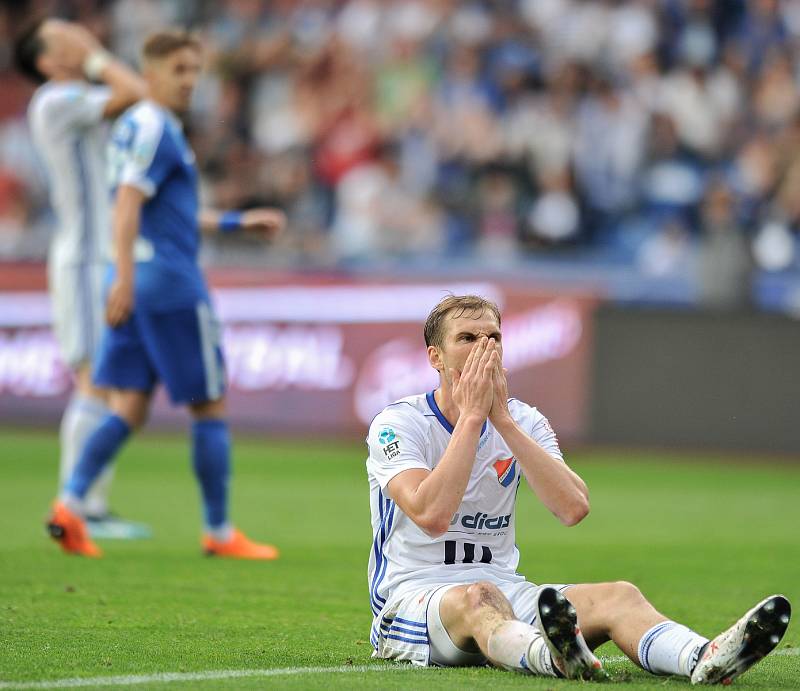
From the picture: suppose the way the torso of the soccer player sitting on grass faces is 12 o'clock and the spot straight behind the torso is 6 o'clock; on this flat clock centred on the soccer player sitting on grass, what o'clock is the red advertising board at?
The red advertising board is roughly at 7 o'clock from the soccer player sitting on grass.

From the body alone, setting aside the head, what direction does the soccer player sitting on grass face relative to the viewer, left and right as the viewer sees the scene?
facing the viewer and to the right of the viewer

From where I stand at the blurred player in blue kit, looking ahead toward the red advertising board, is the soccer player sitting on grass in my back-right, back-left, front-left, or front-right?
back-right

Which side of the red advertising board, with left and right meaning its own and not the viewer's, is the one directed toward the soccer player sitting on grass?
front

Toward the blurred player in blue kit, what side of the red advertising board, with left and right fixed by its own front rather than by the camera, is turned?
front

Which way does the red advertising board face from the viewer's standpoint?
toward the camera
